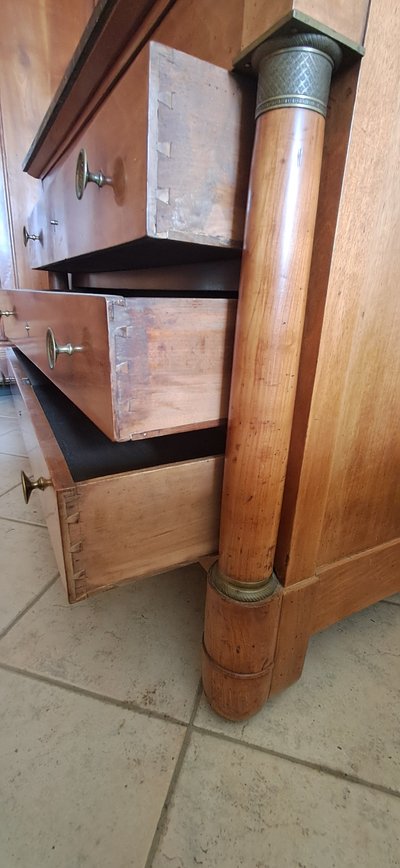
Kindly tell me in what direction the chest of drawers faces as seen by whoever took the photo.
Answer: facing the viewer and to the left of the viewer
